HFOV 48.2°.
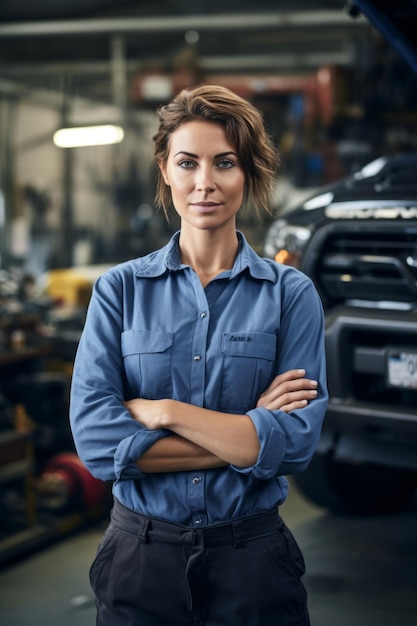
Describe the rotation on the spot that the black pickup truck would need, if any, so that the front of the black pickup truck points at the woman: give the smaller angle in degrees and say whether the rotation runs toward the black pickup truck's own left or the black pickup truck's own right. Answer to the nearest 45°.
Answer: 0° — it already faces them

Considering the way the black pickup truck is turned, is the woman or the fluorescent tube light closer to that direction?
the woman

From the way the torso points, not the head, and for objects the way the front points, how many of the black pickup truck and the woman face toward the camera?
2

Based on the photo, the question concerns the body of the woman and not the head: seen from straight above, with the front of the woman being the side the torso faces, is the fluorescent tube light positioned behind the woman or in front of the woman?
behind

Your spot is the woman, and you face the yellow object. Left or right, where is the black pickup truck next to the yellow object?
right

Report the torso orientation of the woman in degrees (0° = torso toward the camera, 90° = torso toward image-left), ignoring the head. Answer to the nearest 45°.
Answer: approximately 0°

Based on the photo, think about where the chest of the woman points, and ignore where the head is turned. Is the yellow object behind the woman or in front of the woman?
behind

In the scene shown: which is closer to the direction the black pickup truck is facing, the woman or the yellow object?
the woman

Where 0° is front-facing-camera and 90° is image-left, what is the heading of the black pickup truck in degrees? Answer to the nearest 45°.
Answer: approximately 0°
